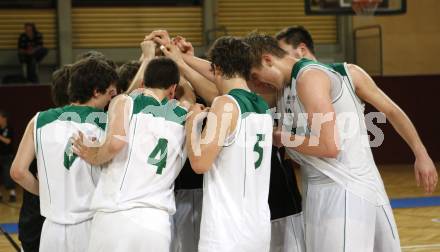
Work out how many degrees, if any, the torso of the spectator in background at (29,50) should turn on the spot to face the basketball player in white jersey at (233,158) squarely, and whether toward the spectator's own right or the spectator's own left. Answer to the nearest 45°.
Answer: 0° — they already face them

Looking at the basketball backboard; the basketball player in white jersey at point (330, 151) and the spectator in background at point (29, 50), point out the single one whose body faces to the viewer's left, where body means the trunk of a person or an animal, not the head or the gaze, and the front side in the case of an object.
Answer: the basketball player in white jersey

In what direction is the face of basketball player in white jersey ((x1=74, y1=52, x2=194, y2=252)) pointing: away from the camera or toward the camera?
away from the camera

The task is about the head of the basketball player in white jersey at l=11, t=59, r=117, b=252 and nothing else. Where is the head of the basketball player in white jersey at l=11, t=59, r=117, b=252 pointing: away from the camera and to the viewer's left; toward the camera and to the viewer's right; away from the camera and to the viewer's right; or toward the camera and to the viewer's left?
away from the camera and to the viewer's right

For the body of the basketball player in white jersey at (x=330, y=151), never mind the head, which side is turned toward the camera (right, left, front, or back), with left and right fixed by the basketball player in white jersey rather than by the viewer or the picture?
left

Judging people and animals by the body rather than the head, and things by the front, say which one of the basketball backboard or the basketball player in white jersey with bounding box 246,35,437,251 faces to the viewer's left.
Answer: the basketball player in white jersey

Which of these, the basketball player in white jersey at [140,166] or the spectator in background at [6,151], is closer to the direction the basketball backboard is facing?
the basketball player in white jersey

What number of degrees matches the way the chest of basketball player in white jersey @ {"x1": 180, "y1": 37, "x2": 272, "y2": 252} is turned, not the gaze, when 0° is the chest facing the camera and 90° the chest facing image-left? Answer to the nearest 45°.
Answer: approximately 135°
